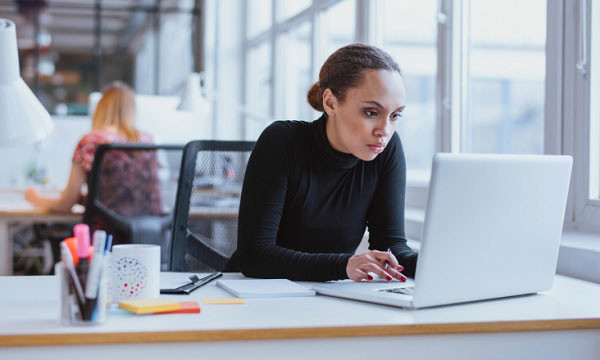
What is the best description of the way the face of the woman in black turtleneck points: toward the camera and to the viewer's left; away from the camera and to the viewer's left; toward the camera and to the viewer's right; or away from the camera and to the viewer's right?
toward the camera and to the viewer's right

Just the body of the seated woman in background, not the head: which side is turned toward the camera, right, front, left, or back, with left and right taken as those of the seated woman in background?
back

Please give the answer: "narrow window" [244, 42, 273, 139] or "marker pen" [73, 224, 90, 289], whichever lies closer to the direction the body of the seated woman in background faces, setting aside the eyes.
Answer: the narrow window

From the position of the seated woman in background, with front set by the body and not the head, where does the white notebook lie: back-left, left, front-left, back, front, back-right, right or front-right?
back

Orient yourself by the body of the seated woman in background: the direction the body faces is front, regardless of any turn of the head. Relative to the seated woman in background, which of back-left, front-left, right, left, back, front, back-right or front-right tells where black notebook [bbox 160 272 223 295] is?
back

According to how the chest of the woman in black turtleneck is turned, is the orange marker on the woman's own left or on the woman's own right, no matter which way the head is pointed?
on the woman's own right

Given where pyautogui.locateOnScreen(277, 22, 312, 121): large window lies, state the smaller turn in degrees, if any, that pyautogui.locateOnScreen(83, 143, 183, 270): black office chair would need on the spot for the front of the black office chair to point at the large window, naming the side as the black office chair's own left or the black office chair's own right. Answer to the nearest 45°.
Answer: approximately 45° to the black office chair's own right

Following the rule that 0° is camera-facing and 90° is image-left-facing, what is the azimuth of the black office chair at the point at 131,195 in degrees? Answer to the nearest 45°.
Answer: approximately 180°

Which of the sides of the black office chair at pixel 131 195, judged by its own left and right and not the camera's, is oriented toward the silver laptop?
back

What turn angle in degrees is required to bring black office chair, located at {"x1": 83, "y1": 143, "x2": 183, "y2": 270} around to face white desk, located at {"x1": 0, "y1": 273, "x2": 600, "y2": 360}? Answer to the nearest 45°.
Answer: approximately 180°

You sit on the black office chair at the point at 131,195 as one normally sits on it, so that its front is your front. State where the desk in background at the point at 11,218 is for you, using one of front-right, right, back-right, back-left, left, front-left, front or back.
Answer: front-left

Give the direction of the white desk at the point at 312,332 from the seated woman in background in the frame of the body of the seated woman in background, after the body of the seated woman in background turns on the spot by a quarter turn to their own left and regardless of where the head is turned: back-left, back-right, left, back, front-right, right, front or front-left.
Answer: left
